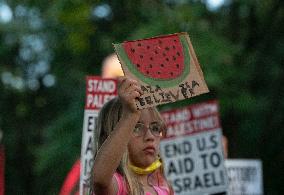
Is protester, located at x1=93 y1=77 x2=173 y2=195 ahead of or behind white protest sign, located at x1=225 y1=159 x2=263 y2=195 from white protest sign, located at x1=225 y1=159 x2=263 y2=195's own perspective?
ahead

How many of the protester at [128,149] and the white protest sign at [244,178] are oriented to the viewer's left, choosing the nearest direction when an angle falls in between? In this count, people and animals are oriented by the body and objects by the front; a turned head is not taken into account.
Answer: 0

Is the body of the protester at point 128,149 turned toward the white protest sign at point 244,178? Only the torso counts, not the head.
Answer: no

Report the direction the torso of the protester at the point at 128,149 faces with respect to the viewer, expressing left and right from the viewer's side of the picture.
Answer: facing the viewer and to the right of the viewer

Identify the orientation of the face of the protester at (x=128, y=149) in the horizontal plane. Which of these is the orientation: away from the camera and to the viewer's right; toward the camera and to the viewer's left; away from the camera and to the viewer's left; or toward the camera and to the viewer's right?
toward the camera and to the viewer's right

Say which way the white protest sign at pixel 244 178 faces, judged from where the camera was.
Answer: facing the viewer
